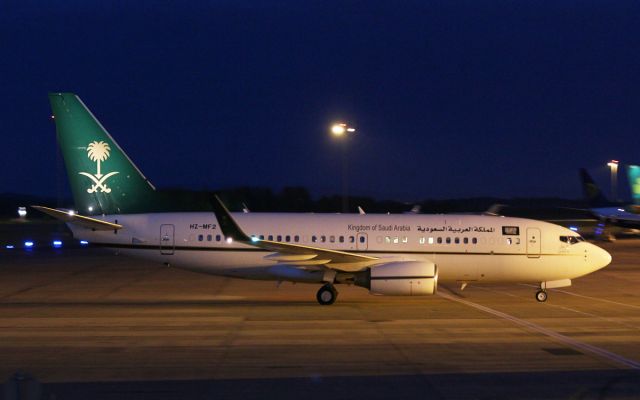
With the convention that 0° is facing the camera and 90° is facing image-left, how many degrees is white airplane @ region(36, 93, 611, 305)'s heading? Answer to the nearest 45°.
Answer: approximately 270°
